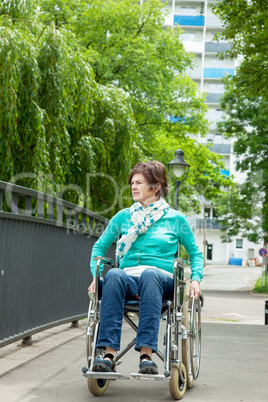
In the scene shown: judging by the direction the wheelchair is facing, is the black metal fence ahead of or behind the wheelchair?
behind

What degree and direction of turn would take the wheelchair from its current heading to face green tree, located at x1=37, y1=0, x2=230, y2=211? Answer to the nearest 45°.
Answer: approximately 180°

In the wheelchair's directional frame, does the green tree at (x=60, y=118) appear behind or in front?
behind

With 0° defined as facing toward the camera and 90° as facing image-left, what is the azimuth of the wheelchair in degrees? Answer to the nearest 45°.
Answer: approximately 0°

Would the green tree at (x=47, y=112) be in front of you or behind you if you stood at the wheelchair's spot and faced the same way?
behind

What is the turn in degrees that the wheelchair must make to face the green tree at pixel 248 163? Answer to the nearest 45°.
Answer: approximately 180°
